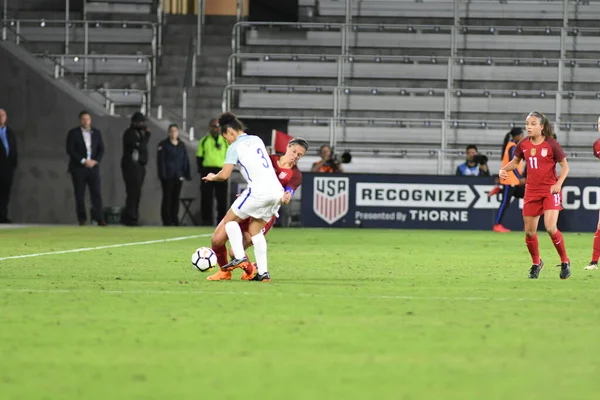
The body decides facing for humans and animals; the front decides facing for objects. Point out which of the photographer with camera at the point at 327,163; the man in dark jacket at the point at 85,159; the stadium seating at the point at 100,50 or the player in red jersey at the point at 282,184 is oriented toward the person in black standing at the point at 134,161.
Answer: the stadium seating

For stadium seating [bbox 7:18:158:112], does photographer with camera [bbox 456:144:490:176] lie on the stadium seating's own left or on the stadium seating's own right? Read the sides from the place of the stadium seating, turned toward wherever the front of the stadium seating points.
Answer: on the stadium seating's own left

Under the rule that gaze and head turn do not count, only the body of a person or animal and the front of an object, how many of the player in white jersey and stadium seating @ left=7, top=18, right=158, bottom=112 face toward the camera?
1

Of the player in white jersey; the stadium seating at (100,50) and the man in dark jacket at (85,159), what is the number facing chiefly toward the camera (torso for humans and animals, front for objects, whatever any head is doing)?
2

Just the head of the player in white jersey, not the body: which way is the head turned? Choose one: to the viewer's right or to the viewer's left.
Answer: to the viewer's left

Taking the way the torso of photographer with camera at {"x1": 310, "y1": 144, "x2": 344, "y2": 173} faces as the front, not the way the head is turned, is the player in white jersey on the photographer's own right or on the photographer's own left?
on the photographer's own right

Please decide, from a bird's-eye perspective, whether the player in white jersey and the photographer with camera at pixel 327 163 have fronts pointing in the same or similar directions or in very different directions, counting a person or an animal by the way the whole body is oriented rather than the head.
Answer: very different directions

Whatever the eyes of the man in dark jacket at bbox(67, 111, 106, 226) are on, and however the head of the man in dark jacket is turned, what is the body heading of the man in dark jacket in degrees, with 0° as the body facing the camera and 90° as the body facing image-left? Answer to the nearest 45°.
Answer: approximately 0°

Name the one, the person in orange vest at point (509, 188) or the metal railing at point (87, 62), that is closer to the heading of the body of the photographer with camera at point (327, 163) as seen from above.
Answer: the person in orange vest

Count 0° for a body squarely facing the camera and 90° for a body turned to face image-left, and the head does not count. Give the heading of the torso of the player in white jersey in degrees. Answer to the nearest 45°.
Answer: approximately 135°

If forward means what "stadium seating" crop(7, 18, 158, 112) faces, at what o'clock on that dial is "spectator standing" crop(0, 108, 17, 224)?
The spectator standing is roughly at 1 o'clock from the stadium seating.

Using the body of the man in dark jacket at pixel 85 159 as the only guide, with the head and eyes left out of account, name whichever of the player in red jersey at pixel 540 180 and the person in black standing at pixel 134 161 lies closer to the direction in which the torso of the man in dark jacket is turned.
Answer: the player in red jersey

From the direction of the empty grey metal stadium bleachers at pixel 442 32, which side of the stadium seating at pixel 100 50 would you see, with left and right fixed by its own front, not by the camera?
left

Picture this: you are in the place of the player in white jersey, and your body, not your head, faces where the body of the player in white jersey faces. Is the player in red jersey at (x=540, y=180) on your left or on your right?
on your right

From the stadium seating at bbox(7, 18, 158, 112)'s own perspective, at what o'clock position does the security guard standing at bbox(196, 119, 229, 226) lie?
The security guard standing is roughly at 11 o'clock from the stadium seating.
